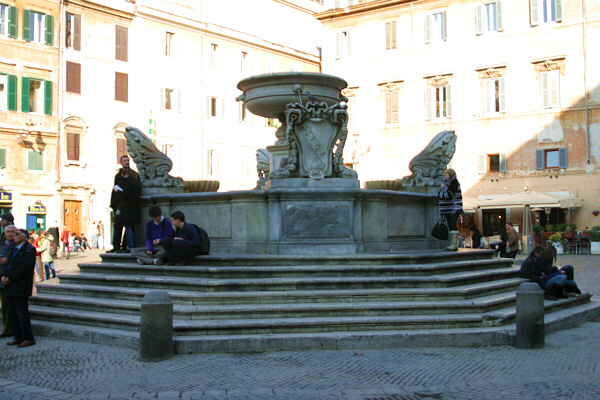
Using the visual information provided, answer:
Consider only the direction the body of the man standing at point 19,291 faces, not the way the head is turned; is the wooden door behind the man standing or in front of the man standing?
behind

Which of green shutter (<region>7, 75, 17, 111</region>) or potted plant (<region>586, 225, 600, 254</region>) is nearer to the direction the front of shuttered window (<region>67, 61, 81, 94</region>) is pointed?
the potted plant

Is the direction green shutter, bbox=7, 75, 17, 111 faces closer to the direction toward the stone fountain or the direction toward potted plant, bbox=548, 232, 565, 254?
the stone fountain

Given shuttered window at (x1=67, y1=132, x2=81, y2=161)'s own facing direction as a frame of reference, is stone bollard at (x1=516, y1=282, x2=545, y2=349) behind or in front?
in front

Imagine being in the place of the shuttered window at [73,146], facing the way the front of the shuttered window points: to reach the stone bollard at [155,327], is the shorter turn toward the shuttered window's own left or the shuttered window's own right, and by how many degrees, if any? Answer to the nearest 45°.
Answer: approximately 45° to the shuttered window's own right

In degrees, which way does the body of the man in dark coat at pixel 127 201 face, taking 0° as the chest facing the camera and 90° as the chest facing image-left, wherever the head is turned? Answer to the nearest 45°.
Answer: approximately 45°

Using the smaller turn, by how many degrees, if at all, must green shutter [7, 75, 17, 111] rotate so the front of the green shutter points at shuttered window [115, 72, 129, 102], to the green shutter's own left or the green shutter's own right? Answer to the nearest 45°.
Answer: approximately 90° to the green shutter's own left

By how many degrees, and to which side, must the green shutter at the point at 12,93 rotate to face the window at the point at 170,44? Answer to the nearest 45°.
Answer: approximately 90° to its left

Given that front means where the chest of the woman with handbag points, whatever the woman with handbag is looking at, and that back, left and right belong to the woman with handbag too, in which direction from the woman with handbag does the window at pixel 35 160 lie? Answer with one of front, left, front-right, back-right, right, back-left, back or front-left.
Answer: front-right

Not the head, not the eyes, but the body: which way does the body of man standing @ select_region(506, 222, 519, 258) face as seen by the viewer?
to the viewer's left

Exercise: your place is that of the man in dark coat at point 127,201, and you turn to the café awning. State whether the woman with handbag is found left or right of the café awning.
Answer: right

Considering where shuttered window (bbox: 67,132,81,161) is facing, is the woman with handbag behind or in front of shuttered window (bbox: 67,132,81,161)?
in front
